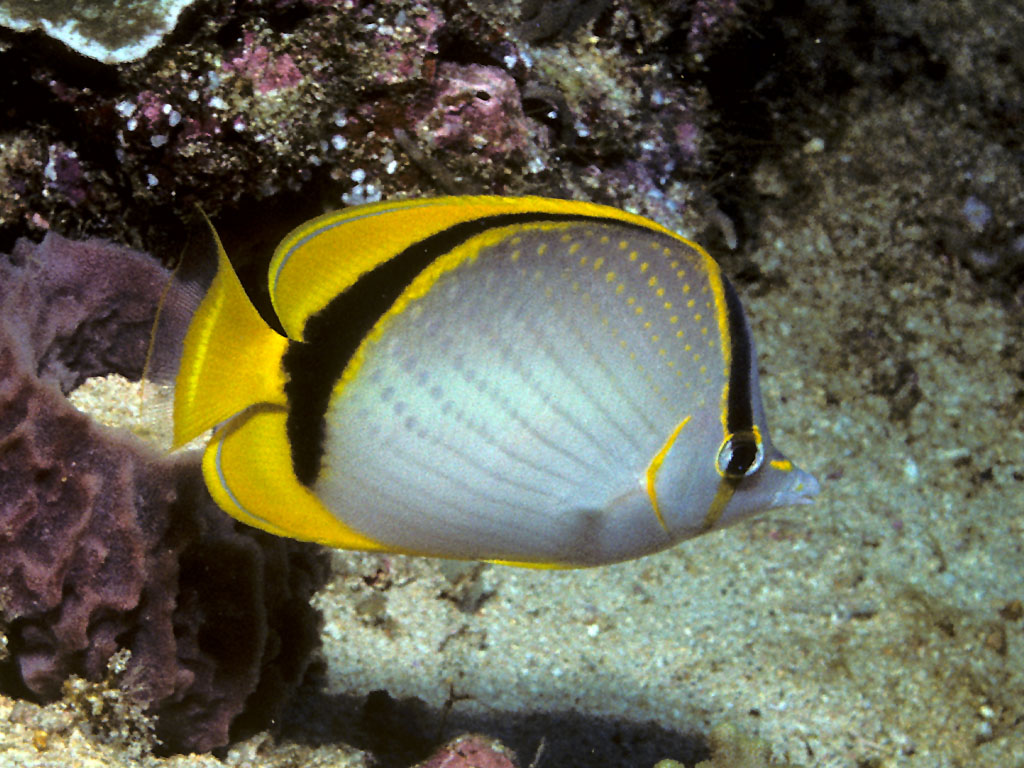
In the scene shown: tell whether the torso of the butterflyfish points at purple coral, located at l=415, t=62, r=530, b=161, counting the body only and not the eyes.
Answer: no

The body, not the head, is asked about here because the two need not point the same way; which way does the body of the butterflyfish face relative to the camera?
to the viewer's right

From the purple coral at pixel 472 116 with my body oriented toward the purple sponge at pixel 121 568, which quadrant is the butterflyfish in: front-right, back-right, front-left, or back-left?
front-left

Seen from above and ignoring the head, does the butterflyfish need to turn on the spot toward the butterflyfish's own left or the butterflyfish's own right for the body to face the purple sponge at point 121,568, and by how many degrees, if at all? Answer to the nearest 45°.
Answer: approximately 135° to the butterflyfish's own left

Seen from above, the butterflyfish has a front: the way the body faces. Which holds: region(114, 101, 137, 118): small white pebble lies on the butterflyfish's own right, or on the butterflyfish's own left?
on the butterflyfish's own left
